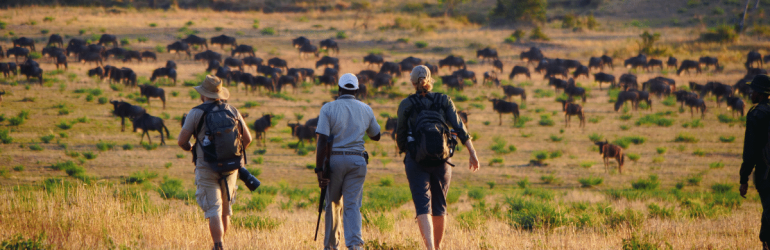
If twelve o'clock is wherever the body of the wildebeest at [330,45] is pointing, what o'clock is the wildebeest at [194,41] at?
the wildebeest at [194,41] is roughly at 12 o'clock from the wildebeest at [330,45].

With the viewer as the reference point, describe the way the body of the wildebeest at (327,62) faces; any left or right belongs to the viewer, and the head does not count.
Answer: facing to the left of the viewer

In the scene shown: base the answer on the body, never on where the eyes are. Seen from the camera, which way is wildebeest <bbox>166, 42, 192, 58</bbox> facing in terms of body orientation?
to the viewer's left

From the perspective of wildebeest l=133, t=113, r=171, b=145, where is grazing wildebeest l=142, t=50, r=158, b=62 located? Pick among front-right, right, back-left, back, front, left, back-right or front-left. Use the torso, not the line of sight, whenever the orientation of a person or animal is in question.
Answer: right

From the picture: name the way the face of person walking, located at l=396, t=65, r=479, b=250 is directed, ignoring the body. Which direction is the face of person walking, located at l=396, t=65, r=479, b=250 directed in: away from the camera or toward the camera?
away from the camera

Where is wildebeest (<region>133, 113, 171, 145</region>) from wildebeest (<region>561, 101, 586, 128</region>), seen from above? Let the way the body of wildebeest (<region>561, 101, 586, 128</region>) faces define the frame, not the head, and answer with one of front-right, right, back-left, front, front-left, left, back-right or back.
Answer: front-left

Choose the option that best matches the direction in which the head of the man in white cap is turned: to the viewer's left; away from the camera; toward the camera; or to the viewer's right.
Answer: away from the camera

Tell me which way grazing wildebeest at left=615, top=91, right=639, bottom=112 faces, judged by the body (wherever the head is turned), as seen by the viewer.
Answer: to the viewer's left

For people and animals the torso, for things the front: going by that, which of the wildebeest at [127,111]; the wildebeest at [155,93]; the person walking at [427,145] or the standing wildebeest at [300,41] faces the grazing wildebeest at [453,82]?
the person walking

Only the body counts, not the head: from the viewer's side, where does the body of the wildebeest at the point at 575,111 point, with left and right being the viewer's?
facing to the left of the viewer

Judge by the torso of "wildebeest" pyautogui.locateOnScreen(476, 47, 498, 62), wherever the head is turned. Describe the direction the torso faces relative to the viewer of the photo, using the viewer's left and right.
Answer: facing to the left of the viewer

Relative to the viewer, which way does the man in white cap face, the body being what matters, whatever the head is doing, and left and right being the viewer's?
facing away from the viewer

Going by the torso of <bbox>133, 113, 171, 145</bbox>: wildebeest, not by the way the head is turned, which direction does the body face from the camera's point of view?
to the viewer's left

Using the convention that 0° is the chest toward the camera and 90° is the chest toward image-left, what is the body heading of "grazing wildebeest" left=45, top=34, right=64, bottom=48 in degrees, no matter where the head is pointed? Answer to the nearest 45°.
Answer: approximately 90°
